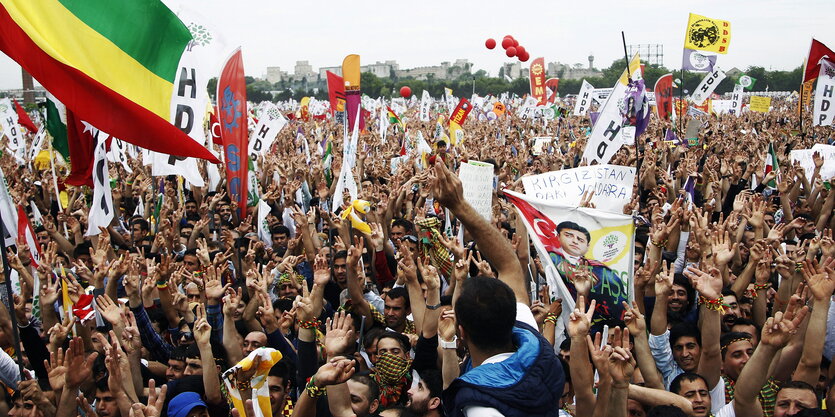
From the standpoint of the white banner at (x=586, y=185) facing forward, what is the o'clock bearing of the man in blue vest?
The man in blue vest is roughly at 12 o'clock from the white banner.

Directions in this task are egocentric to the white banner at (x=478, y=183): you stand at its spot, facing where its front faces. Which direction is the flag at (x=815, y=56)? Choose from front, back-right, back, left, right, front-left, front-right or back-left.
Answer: back-left

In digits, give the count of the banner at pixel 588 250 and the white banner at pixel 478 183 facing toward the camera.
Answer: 2

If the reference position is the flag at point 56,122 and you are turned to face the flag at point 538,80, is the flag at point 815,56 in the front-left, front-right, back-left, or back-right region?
front-right

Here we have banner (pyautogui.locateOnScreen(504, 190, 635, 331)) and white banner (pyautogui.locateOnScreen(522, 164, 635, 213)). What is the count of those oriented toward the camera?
2

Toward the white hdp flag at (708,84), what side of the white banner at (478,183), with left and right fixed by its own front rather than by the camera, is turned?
back

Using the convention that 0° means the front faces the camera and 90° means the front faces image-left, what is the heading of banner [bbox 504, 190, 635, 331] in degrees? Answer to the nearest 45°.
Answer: approximately 0°

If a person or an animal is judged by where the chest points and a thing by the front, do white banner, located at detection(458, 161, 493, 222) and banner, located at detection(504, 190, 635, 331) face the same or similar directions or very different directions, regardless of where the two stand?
same or similar directions

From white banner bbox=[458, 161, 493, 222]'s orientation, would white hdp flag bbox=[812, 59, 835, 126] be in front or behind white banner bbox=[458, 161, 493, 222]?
behind

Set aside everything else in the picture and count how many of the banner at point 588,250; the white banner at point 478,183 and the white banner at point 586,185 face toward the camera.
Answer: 3

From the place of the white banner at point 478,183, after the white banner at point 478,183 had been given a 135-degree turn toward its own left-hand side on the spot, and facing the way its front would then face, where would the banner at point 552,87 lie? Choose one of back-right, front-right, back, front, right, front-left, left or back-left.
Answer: front-left

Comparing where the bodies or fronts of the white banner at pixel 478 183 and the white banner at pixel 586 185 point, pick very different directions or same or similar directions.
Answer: same or similar directions

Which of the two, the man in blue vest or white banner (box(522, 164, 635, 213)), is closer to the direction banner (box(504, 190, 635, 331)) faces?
the man in blue vest

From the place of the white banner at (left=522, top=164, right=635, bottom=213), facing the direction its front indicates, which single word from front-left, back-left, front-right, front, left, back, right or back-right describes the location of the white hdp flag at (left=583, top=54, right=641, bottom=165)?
back

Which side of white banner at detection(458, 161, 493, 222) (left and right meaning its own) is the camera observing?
front

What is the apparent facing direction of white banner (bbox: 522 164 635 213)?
toward the camera
